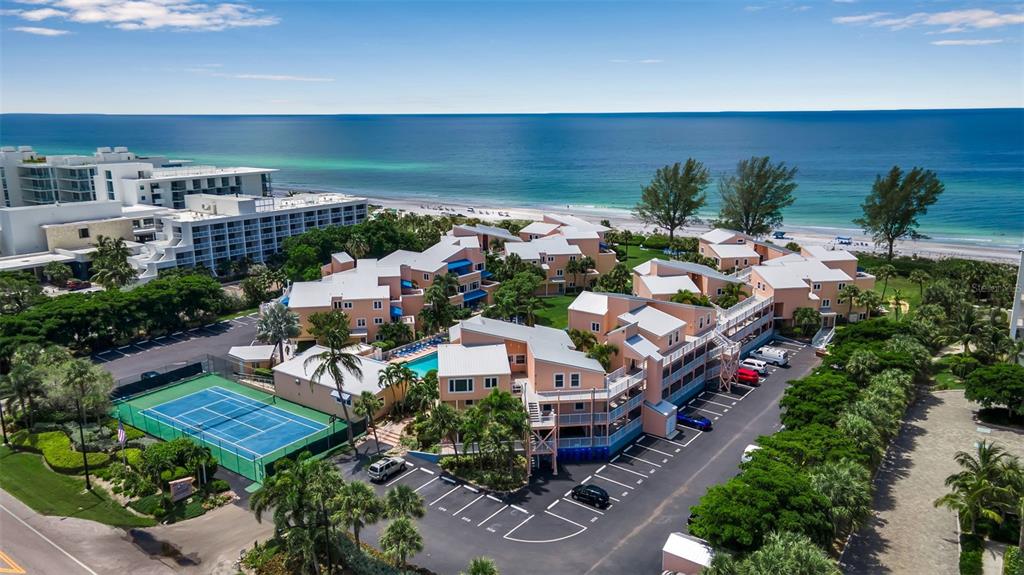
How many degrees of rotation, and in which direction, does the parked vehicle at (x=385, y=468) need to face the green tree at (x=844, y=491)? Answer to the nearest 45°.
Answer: approximately 90° to its right

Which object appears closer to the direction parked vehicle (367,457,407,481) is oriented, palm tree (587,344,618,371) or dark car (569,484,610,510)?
the palm tree

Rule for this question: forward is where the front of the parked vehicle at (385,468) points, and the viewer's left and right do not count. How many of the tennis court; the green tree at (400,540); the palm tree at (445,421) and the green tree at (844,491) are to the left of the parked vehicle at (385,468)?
1
